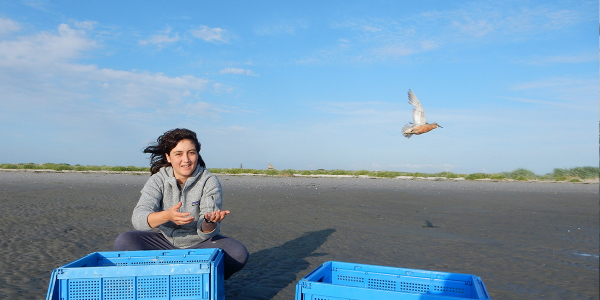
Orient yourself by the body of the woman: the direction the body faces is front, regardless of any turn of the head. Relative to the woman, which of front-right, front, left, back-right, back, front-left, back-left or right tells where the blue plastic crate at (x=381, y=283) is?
front-left

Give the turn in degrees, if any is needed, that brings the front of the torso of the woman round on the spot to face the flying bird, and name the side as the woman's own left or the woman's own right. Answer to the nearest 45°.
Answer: approximately 135° to the woman's own left

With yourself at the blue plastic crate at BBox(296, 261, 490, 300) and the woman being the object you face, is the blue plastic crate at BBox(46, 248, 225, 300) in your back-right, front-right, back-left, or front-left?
front-left

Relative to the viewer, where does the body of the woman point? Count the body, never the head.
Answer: toward the camera

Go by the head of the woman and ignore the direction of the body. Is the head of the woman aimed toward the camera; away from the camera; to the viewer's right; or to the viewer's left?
toward the camera

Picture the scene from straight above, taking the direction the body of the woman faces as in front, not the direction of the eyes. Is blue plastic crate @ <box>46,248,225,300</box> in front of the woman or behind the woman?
in front

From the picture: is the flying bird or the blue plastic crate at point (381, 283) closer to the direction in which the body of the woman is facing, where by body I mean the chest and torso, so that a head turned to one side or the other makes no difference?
the blue plastic crate

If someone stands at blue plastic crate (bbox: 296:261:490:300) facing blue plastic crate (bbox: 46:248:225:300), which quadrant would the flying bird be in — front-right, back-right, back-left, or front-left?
back-right
